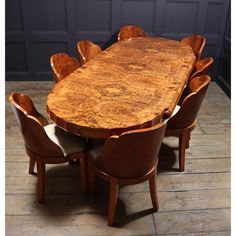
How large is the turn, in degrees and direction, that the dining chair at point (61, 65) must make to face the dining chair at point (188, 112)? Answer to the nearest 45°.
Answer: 0° — it already faces it

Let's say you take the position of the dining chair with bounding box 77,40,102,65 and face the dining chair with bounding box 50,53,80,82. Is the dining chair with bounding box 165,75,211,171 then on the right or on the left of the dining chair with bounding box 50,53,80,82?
left

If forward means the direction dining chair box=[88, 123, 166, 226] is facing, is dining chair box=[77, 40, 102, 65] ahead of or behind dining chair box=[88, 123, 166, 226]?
ahead

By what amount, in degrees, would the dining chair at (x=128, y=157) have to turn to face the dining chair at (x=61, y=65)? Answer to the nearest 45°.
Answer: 0° — it already faces it

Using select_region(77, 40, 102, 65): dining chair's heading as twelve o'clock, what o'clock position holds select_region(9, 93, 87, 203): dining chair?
select_region(9, 93, 87, 203): dining chair is roughly at 2 o'clock from select_region(77, 40, 102, 65): dining chair.

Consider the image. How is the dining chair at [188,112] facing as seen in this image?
to the viewer's left

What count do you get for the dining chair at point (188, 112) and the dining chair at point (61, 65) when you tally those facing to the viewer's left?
1

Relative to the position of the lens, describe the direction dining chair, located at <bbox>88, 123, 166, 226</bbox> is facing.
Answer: facing away from the viewer and to the left of the viewer

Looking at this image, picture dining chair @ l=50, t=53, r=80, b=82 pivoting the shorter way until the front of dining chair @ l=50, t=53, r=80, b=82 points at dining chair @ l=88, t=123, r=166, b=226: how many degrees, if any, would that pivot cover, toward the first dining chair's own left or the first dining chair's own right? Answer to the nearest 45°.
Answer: approximately 45° to the first dining chair's own right

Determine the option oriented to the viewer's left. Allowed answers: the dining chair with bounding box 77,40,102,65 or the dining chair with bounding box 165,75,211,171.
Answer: the dining chair with bounding box 165,75,211,171

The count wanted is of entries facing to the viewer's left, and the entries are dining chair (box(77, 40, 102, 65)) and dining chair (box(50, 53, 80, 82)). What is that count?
0

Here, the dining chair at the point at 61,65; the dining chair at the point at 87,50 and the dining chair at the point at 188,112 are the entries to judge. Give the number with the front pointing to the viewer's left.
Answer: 1

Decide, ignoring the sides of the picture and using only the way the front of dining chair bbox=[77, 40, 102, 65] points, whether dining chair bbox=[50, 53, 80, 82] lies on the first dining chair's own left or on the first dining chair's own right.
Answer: on the first dining chair's own right
